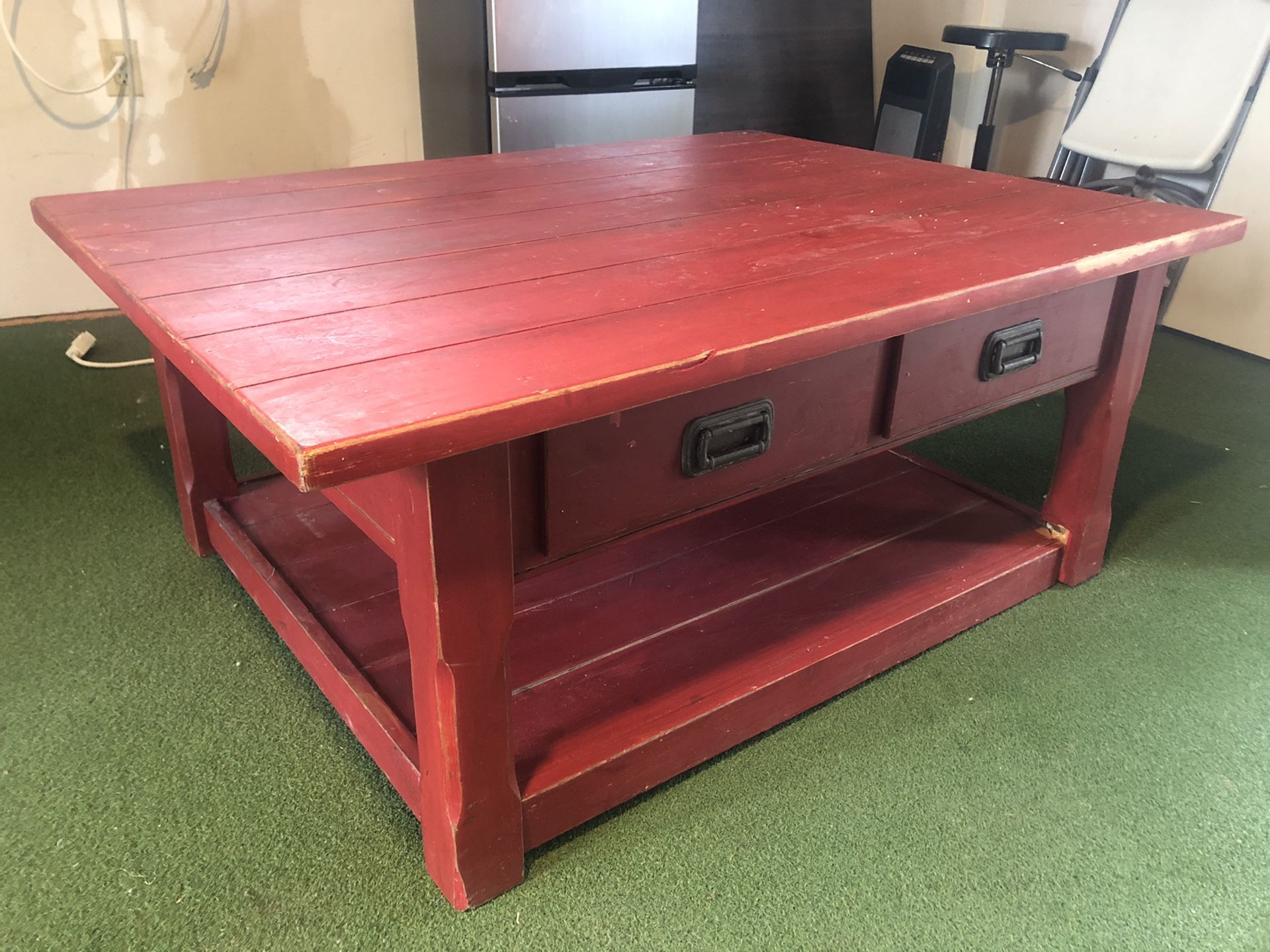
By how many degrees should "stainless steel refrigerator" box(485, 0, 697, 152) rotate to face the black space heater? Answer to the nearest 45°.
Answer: approximately 135° to its left

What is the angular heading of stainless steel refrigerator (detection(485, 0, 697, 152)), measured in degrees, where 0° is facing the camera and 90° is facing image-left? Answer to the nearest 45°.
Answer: approximately 0°

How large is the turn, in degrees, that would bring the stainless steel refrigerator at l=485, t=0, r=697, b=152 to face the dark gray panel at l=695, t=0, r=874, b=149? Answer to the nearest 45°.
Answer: approximately 135° to its left

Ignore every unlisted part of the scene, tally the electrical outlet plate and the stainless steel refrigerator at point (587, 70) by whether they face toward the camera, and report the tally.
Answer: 2

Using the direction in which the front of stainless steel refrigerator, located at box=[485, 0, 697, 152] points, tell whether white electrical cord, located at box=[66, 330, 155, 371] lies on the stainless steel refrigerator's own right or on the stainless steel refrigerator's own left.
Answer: on the stainless steel refrigerator's own right

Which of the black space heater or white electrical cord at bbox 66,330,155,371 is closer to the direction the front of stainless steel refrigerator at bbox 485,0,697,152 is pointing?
the white electrical cord

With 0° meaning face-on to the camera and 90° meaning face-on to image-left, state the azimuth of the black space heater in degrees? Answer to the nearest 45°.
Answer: approximately 45°

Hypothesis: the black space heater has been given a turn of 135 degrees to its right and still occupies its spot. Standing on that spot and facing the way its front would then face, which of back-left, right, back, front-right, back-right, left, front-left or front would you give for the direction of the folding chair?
back-right

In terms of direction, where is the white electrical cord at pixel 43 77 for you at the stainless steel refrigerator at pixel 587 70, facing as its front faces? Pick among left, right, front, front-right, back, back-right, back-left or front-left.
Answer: right
